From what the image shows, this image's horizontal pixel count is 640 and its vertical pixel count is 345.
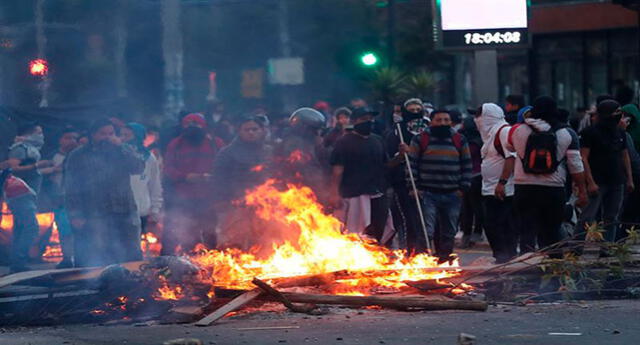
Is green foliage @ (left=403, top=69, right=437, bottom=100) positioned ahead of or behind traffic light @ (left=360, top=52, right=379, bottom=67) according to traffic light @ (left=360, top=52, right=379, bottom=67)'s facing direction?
behind

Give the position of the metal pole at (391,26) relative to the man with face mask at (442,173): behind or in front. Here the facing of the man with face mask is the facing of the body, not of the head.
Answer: behind

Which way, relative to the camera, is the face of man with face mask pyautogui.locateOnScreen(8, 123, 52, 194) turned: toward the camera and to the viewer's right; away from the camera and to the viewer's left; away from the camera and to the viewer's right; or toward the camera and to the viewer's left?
toward the camera and to the viewer's right

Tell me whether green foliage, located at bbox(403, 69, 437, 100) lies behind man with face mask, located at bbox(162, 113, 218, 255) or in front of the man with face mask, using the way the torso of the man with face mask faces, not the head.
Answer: behind

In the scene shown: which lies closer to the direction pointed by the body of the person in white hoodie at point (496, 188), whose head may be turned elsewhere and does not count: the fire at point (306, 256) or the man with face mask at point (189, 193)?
the man with face mask

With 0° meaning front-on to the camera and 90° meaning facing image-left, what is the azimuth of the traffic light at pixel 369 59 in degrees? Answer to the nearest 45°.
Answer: approximately 0°

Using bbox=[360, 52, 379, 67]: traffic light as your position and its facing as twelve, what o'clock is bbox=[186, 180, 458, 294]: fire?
The fire is roughly at 12 o'clock from the traffic light.
